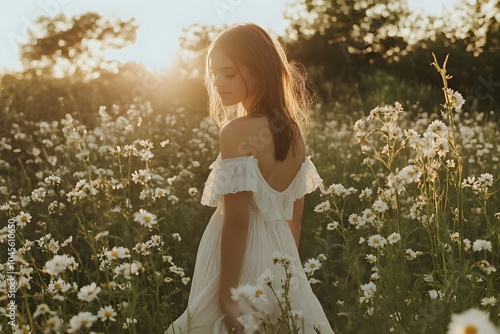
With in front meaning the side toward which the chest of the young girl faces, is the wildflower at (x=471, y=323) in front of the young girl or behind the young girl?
behind

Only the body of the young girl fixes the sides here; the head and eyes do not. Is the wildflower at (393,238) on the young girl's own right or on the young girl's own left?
on the young girl's own right

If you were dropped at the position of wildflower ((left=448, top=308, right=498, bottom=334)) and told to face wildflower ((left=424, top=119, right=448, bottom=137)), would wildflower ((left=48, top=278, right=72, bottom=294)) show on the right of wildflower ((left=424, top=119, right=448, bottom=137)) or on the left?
left

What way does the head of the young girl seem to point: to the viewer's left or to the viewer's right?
to the viewer's left

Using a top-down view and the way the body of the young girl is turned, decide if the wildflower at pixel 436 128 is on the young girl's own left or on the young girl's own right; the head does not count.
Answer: on the young girl's own right

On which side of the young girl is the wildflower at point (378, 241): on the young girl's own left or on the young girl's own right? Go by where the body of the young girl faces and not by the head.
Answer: on the young girl's own right

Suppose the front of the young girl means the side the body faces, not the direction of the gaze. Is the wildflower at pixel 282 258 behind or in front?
behind

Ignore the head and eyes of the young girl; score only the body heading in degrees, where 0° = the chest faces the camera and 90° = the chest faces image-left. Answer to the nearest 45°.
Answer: approximately 135°

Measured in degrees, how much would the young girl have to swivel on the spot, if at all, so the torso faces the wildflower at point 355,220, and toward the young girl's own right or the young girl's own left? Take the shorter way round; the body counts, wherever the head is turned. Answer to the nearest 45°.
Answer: approximately 90° to the young girl's own right

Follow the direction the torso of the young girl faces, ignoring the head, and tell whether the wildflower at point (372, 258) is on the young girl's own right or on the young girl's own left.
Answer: on the young girl's own right
